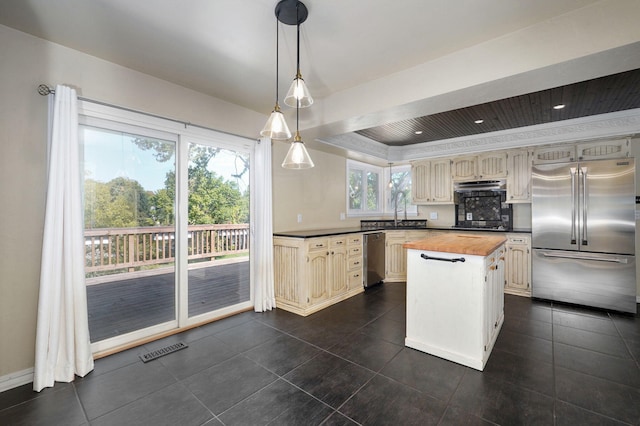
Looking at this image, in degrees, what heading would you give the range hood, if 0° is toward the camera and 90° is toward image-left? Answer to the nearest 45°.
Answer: approximately 0°

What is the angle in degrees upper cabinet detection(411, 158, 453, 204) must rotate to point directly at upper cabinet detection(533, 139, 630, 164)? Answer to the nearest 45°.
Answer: approximately 90° to its left

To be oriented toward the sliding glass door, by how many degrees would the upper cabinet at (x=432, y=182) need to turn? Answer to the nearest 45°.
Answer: approximately 45° to its right

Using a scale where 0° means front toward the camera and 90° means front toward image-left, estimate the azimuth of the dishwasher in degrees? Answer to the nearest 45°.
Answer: approximately 315°

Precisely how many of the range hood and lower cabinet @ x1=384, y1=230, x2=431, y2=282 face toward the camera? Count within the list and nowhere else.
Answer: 2

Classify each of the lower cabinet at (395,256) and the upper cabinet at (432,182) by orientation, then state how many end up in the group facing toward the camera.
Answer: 2

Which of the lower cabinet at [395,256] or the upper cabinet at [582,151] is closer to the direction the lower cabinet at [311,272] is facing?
the upper cabinet
